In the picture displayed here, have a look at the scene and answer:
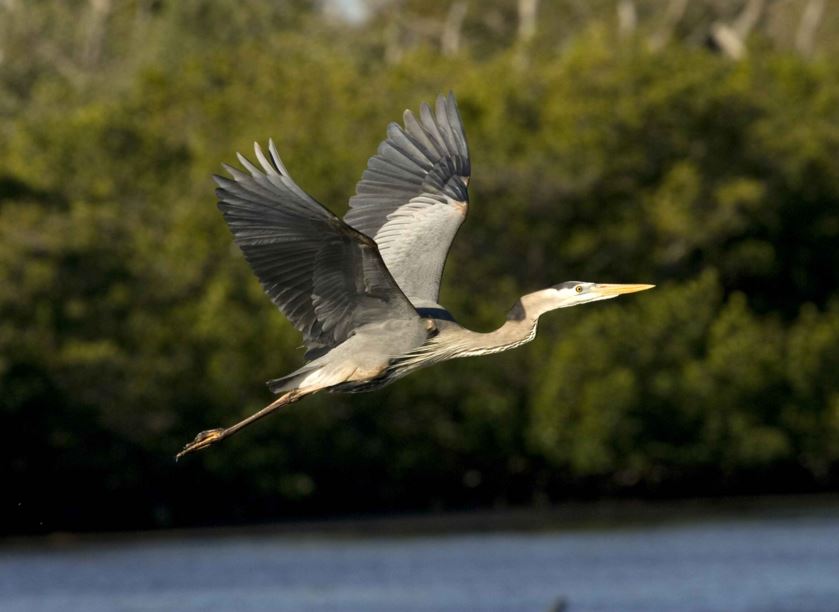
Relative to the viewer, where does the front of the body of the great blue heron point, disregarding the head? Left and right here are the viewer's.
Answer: facing to the right of the viewer
